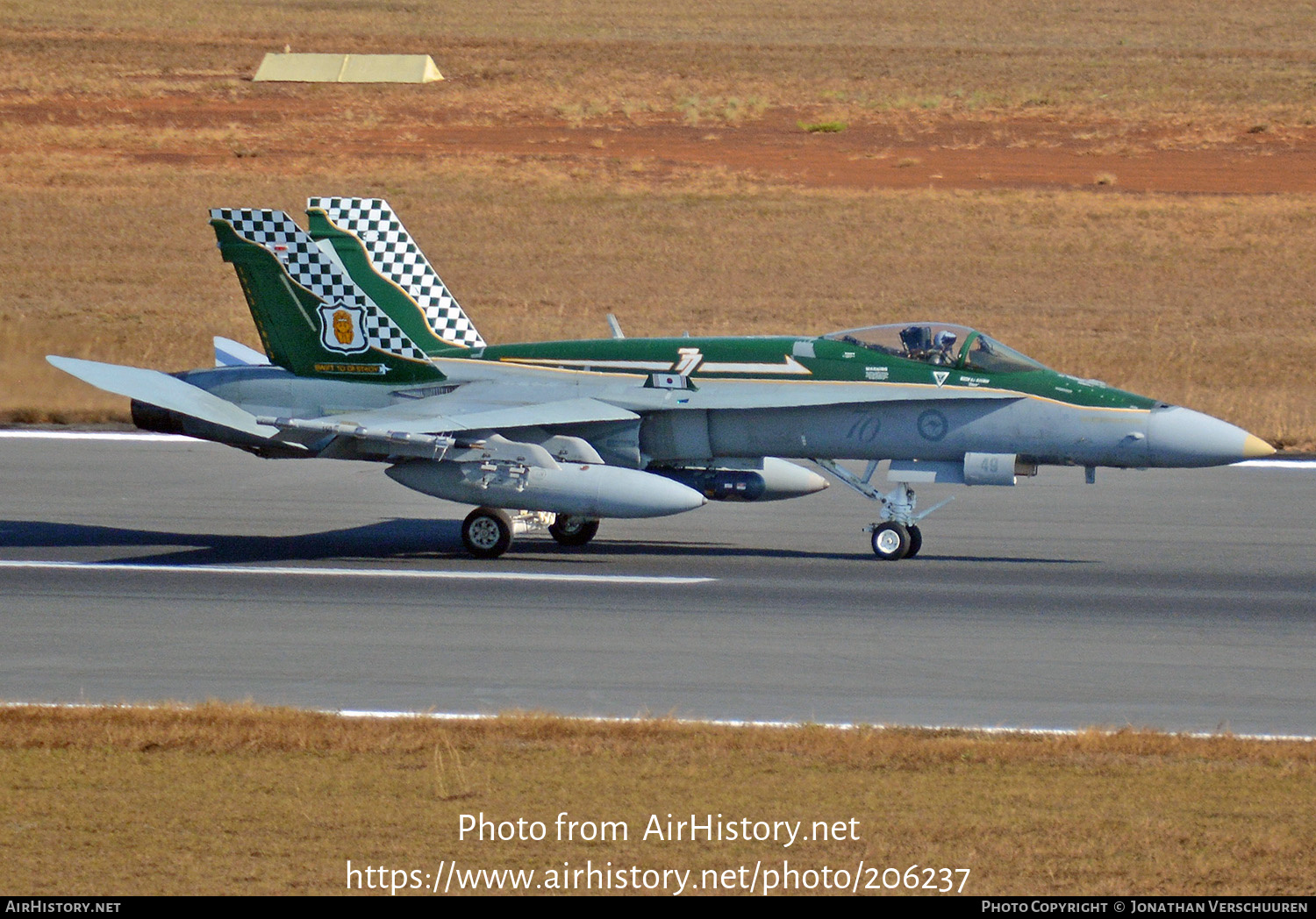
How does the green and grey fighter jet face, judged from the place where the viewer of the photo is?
facing to the right of the viewer
